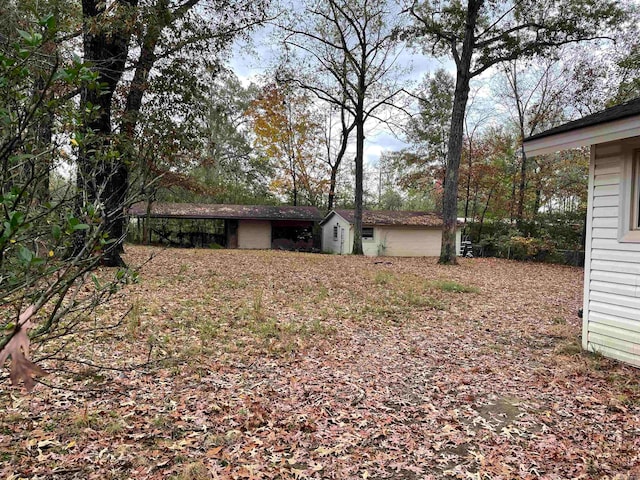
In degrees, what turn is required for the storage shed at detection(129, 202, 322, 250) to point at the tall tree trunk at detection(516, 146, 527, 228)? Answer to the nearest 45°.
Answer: approximately 45° to its left

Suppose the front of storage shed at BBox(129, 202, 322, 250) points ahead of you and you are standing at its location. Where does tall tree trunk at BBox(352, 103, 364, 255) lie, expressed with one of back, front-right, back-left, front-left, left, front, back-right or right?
front-left

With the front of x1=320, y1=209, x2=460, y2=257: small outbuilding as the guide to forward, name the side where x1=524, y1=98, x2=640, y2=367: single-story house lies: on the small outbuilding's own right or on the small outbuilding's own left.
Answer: on the small outbuilding's own left

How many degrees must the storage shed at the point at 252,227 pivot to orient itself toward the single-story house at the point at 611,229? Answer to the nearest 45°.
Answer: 0° — it already faces it

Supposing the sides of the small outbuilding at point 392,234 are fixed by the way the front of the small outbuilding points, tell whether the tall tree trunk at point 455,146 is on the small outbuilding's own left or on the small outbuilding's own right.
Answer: on the small outbuilding's own left

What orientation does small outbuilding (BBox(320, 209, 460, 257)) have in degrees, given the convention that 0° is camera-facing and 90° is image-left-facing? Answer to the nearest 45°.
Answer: approximately 45°

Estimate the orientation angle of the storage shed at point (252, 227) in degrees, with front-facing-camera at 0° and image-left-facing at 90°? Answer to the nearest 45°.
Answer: approximately 0°

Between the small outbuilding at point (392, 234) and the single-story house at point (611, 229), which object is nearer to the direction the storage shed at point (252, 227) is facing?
the single-story house

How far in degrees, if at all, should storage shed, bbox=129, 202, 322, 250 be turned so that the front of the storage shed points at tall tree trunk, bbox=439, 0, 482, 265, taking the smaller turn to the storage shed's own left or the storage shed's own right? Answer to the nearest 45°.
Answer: approximately 45° to the storage shed's own left

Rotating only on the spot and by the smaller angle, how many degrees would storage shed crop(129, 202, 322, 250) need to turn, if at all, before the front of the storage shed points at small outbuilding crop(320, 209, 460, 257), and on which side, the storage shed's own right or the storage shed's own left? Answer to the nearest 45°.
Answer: approximately 45° to the storage shed's own left
